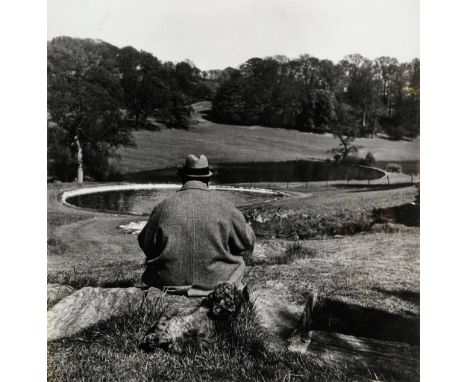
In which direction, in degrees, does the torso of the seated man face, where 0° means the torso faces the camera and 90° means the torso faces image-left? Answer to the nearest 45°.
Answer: approximately 180°

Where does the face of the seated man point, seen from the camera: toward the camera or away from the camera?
away from the camera

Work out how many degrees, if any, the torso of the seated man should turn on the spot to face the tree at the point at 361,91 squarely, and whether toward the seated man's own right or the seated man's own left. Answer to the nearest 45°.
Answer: approximately 45° to the seated man's own right

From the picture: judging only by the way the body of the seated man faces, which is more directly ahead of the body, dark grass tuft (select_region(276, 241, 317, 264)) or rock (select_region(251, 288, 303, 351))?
the dark grass tuft

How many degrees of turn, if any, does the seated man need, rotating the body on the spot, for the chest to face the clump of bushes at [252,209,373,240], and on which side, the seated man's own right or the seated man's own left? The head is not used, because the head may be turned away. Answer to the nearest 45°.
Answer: approximately 45° to the seated man's own right

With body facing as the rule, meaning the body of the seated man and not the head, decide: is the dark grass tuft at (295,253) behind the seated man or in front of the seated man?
in front

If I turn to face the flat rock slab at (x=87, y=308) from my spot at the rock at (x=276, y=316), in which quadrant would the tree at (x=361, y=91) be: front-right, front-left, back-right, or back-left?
back-right

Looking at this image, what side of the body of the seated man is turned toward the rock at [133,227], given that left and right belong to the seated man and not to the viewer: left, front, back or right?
front

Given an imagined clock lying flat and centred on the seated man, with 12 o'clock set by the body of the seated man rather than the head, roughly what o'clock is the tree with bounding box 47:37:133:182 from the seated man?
The tree is roughly at 11 o'clock from the seated man.

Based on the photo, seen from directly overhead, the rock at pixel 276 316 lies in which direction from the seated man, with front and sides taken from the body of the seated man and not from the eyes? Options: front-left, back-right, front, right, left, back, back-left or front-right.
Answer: right
